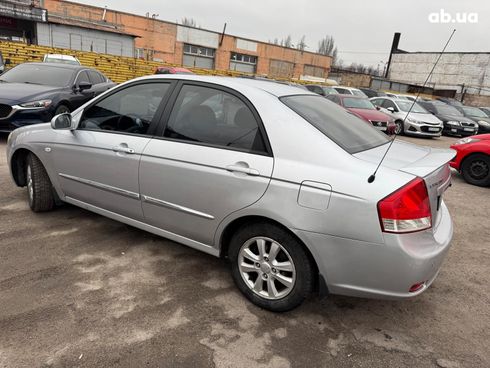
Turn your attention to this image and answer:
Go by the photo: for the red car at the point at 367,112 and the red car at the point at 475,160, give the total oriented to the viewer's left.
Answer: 1

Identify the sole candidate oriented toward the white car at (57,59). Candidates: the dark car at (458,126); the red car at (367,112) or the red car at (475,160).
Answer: the red car at (475,160)

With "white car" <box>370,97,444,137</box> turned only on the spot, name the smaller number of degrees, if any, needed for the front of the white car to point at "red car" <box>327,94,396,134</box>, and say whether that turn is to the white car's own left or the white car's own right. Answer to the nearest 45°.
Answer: approximately 90° to the white car's own right

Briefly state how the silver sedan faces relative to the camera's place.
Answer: facing away from the viewer and to the left of the viewer

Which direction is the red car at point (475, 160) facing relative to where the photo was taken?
to the viewer's left

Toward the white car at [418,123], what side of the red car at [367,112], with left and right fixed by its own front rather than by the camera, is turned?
left

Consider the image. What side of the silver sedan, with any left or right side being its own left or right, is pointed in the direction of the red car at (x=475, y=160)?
right

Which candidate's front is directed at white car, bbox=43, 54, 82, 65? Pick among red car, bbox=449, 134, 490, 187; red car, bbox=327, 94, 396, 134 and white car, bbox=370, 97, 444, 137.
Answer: red car, bbox=449, 134, 490, 187

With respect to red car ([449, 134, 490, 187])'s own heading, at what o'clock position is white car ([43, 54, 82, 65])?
The white car is roughly at 12 o'clock from the red car.

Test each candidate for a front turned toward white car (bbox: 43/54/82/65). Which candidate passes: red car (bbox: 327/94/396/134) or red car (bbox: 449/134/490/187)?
red car (bbox: 449/134/490/187)

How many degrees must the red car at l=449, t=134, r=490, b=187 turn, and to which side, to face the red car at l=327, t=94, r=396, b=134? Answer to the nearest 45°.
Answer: approximately 45° to its right

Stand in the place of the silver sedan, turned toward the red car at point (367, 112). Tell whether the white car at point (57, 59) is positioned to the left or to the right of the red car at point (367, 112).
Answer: left

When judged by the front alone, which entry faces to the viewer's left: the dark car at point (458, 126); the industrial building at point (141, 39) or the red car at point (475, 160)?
the red car
